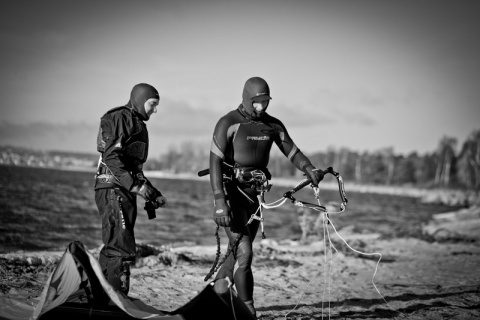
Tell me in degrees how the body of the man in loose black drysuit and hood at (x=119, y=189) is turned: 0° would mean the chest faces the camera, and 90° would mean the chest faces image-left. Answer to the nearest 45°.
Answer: approximately 270°

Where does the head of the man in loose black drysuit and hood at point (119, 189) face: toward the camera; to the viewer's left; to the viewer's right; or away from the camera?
to the viewer's right

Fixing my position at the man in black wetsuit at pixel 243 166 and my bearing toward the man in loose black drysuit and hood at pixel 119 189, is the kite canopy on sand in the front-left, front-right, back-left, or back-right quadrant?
front-left

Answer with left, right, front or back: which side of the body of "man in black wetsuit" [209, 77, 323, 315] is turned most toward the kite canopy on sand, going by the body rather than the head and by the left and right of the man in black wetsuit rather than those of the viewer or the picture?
right

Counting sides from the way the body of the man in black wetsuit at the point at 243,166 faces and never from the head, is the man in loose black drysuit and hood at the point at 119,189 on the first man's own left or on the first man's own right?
on the first man's own right

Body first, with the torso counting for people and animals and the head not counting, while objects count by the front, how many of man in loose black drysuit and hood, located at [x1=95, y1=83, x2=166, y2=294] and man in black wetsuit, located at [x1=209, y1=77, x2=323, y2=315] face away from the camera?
0

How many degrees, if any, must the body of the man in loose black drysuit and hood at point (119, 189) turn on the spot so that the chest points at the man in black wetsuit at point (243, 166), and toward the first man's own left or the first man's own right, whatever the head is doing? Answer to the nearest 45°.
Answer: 0° — they already face them
